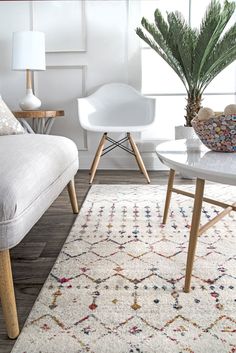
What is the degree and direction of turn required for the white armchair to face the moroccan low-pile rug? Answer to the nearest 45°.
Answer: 0° — it already faces it

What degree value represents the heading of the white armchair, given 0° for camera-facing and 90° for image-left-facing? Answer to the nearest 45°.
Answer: approximately 0°

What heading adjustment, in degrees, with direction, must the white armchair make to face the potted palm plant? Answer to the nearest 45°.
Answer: approximately 45° to its left

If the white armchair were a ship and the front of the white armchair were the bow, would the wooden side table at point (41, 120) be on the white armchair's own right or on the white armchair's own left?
on the white armchair's own right

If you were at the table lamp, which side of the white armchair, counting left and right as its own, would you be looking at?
right

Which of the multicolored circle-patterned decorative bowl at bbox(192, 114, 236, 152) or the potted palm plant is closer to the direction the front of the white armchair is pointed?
the multicolored circle-patterned decorative bowl

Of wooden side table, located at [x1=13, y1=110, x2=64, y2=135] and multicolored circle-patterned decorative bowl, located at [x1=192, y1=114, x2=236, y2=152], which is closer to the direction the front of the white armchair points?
the multicolored circle-patterned decorative bowl
